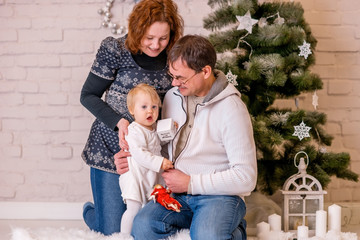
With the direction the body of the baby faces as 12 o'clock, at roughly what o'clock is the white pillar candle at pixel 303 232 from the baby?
The white pillar candle is roughly at 10 o'clock from the baby.

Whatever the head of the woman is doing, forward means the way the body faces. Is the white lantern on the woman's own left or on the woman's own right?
on the woman's own left

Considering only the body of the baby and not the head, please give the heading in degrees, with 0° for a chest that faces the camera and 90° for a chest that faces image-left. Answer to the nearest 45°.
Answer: approximately 315°

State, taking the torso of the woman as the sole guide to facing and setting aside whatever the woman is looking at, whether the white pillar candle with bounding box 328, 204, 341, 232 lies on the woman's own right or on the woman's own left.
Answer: on the woman's own left

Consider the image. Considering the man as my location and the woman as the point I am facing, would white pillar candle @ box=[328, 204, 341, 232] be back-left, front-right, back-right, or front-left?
back-right

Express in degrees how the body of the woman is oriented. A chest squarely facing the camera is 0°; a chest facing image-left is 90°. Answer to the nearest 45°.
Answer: approximately 315°

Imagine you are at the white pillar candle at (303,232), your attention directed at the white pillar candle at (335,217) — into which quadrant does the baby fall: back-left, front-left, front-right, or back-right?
back-left

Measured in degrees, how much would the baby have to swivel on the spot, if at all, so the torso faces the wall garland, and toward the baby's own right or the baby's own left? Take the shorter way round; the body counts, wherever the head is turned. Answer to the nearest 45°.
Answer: approximately 135° to the baby's own left
